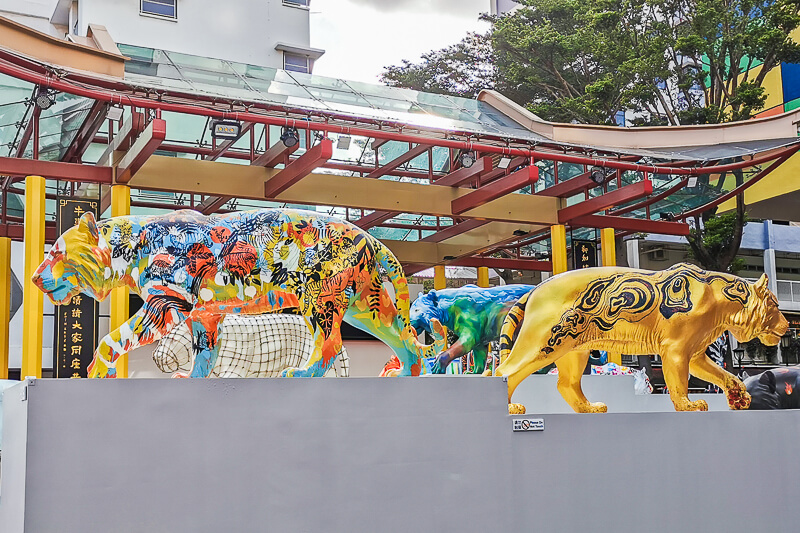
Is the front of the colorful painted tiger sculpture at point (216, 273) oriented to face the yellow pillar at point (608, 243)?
no

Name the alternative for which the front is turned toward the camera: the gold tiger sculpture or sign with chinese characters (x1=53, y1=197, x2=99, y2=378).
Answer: the sign with chinese characters

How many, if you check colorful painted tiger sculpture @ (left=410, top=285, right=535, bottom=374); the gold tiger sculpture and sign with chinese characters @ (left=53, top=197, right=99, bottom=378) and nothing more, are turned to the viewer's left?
1

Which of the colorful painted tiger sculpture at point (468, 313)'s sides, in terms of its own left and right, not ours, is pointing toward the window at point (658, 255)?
right

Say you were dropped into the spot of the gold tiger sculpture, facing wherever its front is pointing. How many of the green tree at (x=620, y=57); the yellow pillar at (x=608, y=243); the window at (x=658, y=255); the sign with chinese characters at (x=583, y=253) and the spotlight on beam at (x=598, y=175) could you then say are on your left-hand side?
5

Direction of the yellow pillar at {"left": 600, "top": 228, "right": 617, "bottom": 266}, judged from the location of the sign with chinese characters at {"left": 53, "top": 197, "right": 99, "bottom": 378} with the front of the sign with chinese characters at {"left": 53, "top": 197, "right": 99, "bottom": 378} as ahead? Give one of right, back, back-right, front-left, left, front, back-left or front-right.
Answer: left

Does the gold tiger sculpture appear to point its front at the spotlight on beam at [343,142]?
no

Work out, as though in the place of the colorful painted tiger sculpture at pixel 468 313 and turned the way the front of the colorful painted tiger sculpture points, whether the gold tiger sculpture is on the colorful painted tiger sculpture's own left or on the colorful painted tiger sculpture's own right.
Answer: on the colorful painted tiger sculpture's own left

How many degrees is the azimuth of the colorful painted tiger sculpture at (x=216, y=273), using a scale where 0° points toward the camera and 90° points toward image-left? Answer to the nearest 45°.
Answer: approximately 90°

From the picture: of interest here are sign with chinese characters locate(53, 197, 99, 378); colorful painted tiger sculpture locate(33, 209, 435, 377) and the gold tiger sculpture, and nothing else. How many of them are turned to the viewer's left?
1

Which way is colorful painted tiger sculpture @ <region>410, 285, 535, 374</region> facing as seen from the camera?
to the viewer's left

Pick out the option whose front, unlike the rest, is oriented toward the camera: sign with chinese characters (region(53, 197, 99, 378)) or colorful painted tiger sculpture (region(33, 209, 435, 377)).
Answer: the sign with chinese characters

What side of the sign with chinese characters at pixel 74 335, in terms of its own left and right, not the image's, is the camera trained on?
front

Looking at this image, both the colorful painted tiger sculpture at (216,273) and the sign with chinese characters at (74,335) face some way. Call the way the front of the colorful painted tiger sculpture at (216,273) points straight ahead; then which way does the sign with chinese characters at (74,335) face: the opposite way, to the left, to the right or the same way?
to the left

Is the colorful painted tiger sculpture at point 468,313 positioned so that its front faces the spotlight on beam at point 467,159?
no

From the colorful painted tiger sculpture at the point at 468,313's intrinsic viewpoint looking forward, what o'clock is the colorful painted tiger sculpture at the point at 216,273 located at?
the colorful painted tiger sculpture at the point at 216,273 is roughly at 10 o'clock from the colorful painted tiger sculpture at the point at 468,313.

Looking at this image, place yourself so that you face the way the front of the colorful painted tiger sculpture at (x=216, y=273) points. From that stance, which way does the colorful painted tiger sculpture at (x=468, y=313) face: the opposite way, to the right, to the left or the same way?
the same way
